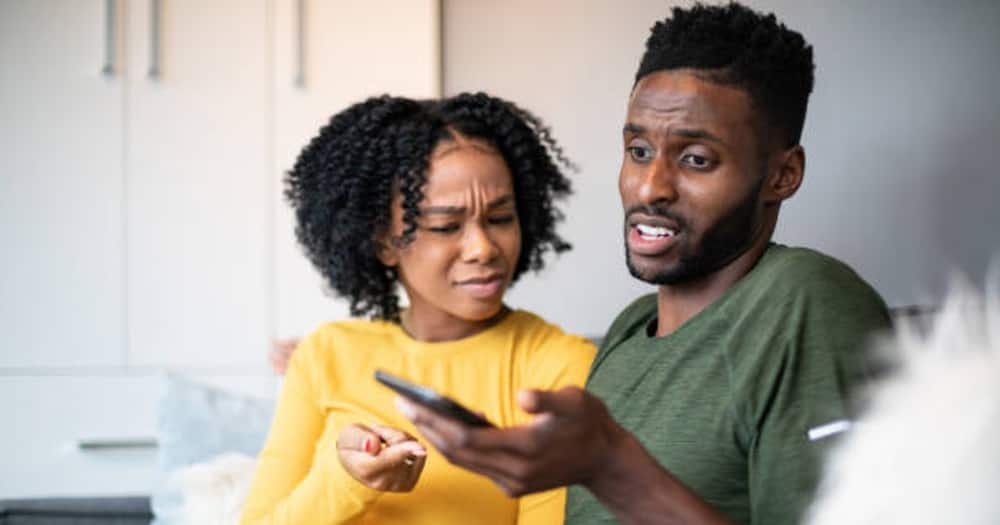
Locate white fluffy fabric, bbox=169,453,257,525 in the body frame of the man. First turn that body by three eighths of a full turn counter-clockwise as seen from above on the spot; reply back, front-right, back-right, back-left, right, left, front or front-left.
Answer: back-left

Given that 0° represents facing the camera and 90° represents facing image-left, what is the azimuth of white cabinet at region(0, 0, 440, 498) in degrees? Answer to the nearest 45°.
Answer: approximately 0°

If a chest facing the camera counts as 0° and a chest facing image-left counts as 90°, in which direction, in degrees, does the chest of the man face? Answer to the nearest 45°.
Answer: approximately 45°

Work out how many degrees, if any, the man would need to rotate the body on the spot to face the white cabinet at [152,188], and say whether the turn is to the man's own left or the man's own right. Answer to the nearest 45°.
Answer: approximately 90° to the man's own right

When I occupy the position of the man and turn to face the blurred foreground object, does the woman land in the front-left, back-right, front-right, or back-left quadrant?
back-right

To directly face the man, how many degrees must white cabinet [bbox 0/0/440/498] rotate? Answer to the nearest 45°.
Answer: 0° — it already faces them

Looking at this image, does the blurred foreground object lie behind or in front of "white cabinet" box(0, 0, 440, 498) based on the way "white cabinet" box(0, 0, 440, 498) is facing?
in front

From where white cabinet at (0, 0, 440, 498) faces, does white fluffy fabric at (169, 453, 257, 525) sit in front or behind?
in front
